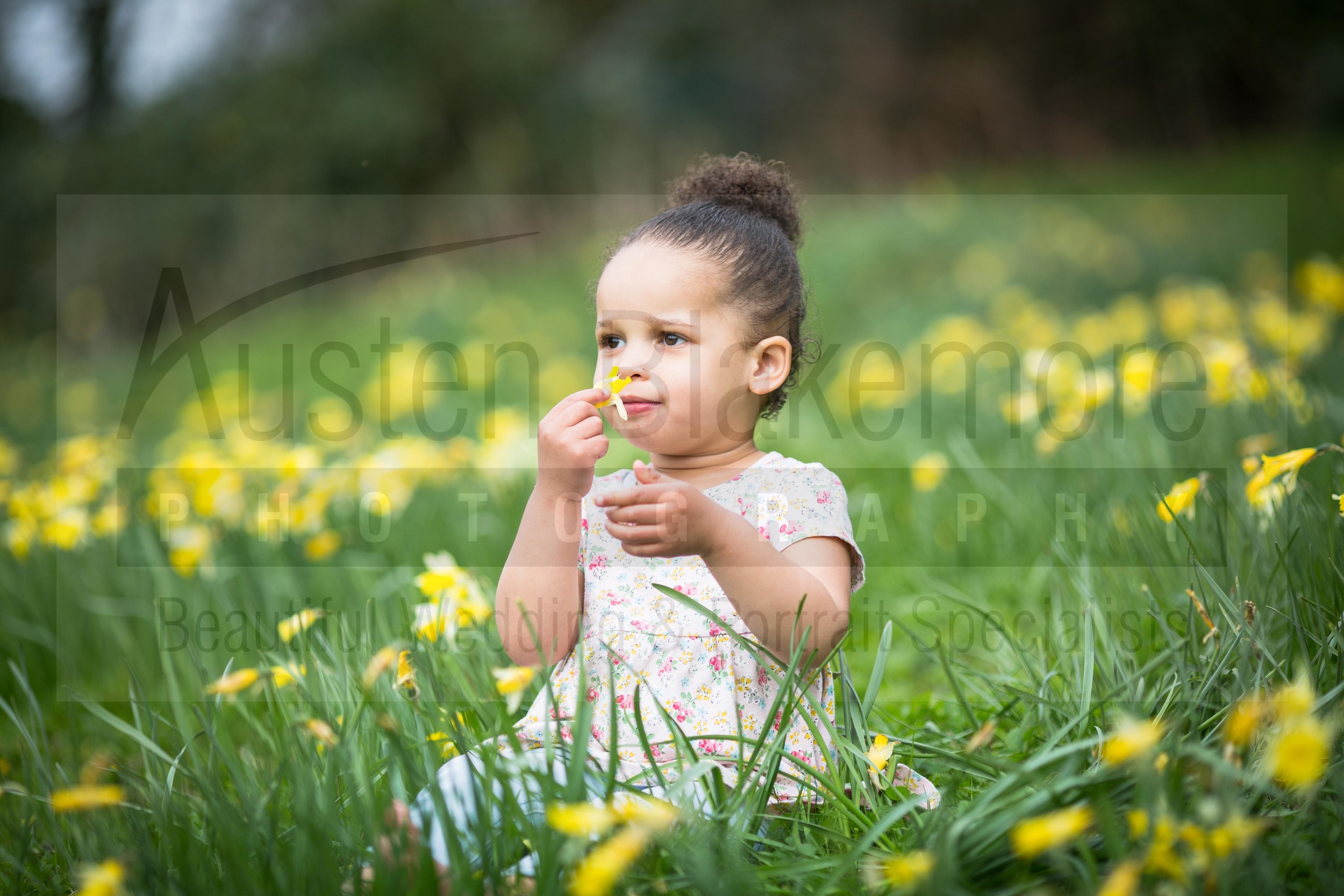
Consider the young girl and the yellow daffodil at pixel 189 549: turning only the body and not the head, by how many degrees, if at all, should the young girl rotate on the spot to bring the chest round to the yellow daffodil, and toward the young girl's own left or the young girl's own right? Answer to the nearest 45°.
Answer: approximately 90° to the young girl's own right

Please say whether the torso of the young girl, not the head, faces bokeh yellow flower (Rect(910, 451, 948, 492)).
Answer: no

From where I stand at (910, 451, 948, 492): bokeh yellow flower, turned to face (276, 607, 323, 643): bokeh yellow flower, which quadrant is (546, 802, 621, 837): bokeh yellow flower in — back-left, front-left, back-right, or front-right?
front-left

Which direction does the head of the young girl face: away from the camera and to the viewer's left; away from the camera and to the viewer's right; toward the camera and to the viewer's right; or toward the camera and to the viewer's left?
toward the camera and to the viewer's left

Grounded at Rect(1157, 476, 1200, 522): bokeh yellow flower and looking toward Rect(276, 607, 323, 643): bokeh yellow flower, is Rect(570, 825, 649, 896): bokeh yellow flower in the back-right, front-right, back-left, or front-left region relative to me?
front-left

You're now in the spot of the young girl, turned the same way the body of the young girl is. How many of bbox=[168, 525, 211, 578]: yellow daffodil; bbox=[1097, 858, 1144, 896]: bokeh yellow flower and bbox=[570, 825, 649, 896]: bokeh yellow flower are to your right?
1

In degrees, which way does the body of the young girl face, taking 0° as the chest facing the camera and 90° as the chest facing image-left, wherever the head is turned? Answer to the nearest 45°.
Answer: approximately 45°

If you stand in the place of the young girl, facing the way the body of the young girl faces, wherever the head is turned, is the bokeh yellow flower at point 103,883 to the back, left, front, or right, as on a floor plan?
front

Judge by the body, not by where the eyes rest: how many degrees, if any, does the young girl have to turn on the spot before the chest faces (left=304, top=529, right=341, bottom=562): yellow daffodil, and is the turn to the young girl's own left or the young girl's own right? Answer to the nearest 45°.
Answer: approximately 90° to the young girl's own right

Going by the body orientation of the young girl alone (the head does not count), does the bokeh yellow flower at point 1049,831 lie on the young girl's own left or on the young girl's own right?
on the young girl's own left
